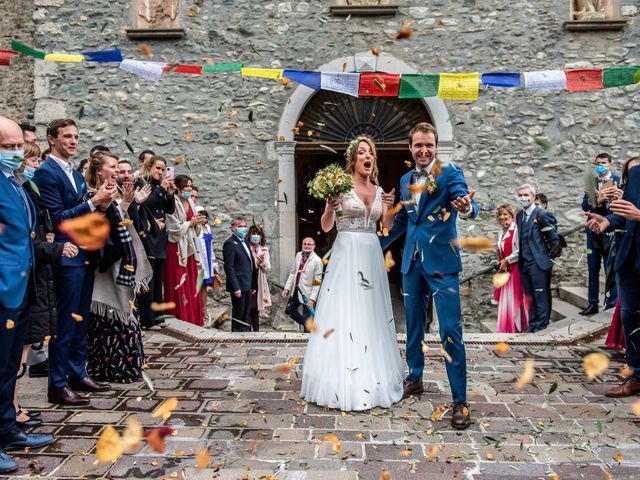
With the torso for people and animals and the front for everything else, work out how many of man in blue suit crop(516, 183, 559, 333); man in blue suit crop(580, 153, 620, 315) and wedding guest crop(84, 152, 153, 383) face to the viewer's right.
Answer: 1

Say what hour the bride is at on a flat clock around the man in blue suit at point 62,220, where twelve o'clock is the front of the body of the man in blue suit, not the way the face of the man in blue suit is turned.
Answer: The bride is roughly at 11 o'clock from the man in blue suit.

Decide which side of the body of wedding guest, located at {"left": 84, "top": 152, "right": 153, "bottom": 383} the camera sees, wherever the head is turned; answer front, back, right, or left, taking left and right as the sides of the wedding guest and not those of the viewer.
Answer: right

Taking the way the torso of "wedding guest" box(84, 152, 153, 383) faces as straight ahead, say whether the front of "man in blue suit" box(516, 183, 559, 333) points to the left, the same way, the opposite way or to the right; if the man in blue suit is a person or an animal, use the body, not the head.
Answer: the opposite way

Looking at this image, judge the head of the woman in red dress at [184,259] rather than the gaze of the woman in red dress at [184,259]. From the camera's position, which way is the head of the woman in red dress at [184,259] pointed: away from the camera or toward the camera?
toward the camera

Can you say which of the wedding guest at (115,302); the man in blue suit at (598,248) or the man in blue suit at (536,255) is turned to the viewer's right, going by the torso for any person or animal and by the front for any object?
the wedding guest

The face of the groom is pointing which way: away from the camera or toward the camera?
toward the camera

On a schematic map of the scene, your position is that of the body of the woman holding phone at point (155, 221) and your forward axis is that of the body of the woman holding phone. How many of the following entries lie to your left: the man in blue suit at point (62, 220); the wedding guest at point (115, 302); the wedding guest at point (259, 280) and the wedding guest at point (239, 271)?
2

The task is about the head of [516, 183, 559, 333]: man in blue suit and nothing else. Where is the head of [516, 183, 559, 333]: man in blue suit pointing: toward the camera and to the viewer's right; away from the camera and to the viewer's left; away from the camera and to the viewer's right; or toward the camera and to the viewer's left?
toward the camera and to the viewer's left

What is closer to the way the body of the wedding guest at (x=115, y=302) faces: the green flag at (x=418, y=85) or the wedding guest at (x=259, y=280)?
the green flag

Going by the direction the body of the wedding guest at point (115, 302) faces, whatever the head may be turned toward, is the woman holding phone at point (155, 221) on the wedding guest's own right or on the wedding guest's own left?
on the wedding guest's own left

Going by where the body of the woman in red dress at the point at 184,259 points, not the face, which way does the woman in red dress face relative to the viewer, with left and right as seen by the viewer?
facing the viewer and to the right of the viewer

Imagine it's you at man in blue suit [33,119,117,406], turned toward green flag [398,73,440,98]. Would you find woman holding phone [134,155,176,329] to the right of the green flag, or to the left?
left

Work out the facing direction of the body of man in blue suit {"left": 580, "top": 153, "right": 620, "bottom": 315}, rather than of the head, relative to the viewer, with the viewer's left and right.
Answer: facing the viewer and to the left of the viewer

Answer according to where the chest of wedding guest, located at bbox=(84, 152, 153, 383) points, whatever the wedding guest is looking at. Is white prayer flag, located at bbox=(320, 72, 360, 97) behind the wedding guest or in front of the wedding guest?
in front

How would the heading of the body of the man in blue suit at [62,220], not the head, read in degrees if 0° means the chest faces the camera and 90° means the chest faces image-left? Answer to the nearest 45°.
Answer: approximately 315°

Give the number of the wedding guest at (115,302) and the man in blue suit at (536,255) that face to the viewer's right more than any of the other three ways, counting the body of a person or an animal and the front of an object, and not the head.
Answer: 1

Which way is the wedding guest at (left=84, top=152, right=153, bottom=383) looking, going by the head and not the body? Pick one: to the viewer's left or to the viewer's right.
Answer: to the viewer's right
